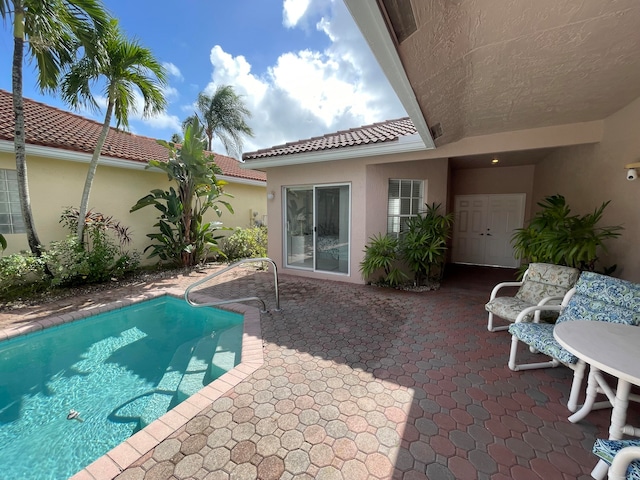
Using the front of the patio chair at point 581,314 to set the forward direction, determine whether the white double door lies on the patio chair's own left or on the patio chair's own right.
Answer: on the patio chair's own right

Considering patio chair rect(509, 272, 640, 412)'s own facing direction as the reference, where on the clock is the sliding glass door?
The sliding glass door is roughly at 2 o'clock from the patio chair.

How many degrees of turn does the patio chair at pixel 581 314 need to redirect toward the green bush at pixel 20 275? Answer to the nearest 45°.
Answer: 0° — it already faces it

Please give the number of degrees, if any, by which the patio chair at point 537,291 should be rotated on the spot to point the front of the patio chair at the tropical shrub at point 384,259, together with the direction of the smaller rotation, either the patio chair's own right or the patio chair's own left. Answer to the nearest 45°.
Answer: approximately 45° to the patio chair's own right

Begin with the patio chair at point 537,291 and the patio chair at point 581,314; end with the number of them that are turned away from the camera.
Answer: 0

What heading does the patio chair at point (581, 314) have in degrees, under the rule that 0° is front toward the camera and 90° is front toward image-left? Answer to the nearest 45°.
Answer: approximately 45°

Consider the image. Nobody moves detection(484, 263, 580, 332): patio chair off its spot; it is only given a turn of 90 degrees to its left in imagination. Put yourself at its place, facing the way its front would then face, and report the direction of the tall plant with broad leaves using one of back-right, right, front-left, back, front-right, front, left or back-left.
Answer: back-right

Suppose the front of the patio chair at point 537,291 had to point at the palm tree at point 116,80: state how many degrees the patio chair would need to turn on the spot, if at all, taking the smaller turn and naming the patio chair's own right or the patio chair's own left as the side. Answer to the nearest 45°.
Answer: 0° — it already faces it

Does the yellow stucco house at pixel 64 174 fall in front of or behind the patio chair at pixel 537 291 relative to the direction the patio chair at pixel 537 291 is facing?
in front

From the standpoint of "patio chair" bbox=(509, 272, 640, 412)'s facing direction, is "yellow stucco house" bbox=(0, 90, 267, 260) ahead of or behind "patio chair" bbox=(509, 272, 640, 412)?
ahead

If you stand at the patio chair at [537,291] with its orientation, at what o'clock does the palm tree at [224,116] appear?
The palm tree is roughly at 2 o'clock from the patio chair.

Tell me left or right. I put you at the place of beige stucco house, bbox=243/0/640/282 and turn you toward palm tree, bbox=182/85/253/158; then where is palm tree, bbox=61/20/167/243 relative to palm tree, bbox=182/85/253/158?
left

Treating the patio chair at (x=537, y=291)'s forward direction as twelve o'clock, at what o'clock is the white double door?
The white double door is roughly at 4 o'clock from the patio chair.
